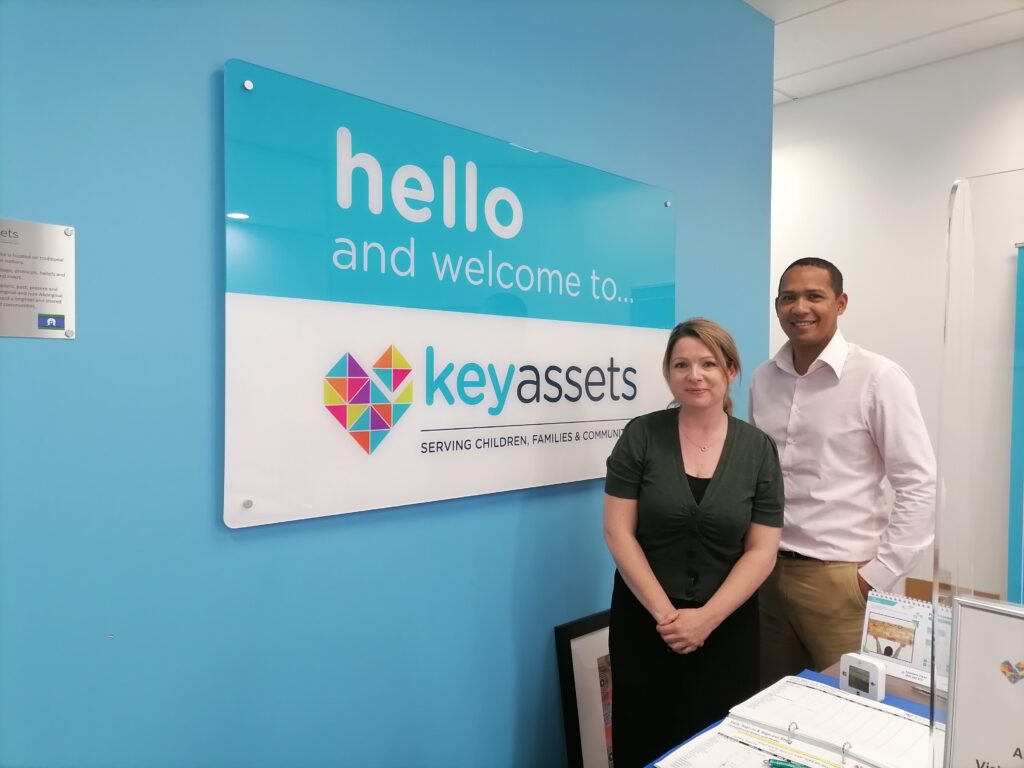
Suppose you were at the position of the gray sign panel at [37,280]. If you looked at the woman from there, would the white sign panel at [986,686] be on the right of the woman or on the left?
right

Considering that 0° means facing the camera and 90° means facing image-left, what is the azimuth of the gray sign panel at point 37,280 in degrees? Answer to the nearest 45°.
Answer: approximately 0°

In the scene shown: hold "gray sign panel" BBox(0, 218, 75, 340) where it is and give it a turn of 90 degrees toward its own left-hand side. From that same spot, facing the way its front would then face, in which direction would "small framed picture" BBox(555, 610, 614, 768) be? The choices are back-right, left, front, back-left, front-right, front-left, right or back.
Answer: front

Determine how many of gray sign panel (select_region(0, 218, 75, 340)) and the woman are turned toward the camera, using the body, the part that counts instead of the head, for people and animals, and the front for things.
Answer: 2

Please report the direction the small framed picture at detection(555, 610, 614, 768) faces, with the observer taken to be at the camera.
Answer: facing the viewer and to the right of the viewer

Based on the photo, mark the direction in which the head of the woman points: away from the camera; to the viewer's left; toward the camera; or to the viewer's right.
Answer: toward the camera

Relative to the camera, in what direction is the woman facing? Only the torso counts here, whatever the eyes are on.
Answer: toward the camera

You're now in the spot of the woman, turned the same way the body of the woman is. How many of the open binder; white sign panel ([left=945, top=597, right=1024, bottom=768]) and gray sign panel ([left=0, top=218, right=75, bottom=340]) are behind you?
0

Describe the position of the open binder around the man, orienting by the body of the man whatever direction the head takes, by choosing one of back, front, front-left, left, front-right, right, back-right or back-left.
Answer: front-left

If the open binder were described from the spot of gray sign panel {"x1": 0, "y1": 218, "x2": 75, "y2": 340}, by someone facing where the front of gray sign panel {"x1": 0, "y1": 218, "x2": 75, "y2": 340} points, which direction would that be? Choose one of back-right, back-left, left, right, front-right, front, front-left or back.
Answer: front-left

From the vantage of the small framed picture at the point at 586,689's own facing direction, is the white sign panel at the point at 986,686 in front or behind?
in front

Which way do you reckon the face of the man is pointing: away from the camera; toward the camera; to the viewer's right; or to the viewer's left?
toward the camera

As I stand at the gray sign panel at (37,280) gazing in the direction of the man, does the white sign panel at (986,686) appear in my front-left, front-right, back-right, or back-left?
front-right

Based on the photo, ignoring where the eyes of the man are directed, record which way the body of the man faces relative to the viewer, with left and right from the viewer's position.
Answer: facing the viewer and to the left of the viewer

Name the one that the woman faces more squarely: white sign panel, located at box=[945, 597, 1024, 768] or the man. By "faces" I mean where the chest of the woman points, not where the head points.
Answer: the white sign panel

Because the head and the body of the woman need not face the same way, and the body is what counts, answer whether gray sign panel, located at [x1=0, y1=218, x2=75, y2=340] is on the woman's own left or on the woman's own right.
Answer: on the woman's own right

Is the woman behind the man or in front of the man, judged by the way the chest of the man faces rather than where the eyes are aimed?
in front
